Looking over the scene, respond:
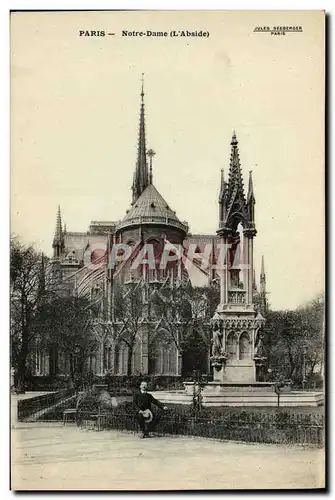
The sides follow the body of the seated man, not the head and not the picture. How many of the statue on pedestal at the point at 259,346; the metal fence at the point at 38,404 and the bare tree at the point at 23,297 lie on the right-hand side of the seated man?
2

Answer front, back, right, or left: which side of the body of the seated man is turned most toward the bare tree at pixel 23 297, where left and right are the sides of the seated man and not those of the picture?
back

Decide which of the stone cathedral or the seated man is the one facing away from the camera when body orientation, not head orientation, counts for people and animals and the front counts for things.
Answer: the stone cathedral

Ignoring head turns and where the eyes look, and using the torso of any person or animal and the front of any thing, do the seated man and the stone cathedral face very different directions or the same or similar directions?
very different directions

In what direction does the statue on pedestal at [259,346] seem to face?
to the viewer's right

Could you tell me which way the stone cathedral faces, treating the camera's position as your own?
facing away from the viewer

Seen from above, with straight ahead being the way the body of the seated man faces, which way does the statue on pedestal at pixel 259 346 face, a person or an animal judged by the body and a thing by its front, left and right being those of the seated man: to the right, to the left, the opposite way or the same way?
to the left

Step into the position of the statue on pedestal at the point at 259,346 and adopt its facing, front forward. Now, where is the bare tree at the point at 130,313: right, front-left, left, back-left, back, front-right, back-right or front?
back
